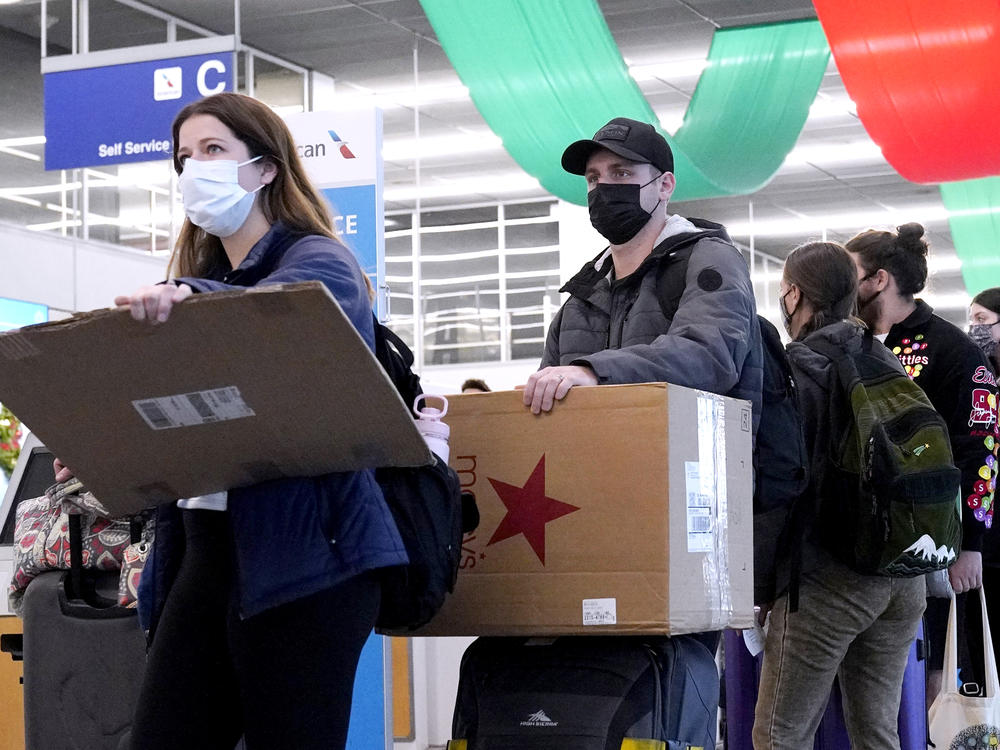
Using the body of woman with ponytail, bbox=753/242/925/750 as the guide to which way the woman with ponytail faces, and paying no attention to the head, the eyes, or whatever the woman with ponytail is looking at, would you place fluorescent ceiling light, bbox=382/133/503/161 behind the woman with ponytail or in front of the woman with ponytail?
in front

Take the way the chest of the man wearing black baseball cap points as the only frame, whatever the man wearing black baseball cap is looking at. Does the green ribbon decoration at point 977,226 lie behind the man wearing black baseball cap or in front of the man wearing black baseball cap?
behind

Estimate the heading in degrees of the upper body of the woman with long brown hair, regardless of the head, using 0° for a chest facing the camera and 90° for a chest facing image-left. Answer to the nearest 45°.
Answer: approximately 45°

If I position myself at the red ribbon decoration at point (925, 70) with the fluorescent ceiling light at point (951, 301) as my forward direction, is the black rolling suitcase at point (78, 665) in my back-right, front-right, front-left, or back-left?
back-left

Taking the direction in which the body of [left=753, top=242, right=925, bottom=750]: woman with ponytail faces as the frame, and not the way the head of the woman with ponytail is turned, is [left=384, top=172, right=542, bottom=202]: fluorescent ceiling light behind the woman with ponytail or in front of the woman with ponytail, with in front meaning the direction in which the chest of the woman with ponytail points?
in front

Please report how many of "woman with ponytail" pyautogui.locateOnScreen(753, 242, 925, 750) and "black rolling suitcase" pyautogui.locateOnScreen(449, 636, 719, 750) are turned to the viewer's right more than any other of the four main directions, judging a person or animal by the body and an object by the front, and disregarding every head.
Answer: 0

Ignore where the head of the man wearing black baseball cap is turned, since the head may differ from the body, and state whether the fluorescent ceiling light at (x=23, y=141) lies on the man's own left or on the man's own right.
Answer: on the man's own right

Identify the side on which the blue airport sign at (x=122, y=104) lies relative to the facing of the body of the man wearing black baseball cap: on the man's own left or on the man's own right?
on the man's own right

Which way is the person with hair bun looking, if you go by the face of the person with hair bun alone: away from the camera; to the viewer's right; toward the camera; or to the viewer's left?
to the viewer's left

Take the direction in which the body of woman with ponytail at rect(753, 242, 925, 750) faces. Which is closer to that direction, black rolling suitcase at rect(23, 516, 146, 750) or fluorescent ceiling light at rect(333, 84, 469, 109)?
the fluorescent ceiling light

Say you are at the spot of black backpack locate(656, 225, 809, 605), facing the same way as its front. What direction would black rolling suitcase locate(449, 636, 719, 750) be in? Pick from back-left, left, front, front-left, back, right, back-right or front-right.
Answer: back
